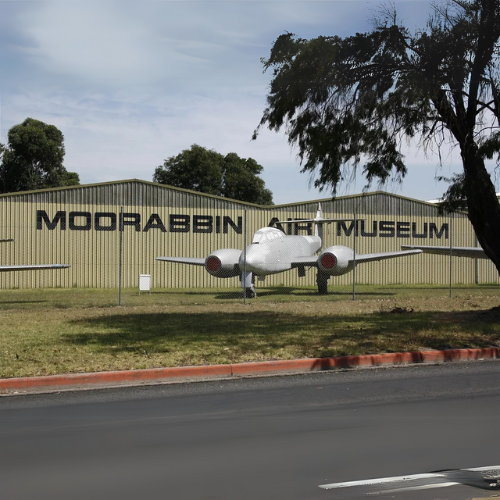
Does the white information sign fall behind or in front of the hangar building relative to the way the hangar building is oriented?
in front

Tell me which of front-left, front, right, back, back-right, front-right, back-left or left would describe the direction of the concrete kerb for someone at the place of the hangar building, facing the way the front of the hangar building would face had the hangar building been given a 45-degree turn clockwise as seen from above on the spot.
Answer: front-left

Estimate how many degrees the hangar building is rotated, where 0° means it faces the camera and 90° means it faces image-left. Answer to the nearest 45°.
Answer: approximately 0°
